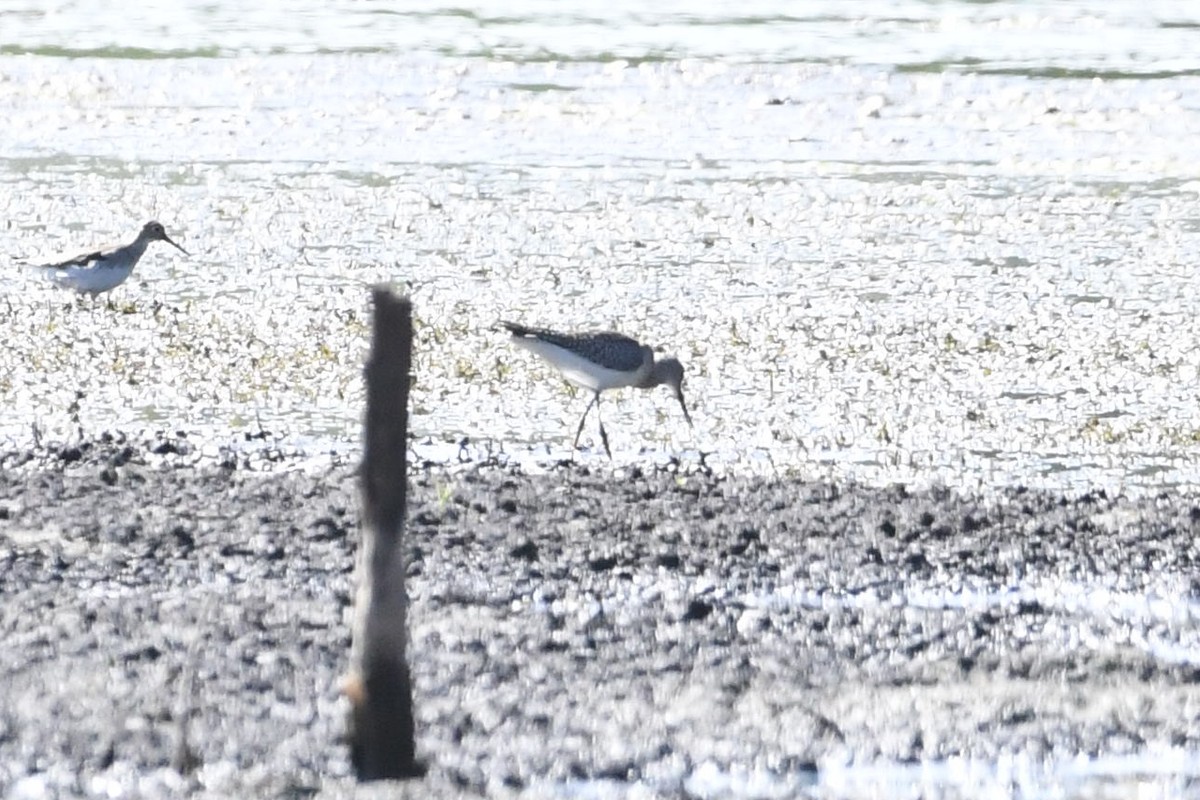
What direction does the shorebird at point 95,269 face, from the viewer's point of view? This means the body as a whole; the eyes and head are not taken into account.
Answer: to the viewer's right

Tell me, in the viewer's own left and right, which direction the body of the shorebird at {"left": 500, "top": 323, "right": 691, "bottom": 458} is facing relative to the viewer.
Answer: facing to the right of the viewer

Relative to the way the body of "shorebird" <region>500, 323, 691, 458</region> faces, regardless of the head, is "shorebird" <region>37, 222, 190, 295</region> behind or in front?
behind

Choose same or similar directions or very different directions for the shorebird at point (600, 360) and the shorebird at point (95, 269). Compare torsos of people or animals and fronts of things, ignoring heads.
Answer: same or similar directions

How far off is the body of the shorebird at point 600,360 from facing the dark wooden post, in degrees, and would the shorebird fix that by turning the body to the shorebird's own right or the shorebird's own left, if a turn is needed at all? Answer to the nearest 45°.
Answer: approximately 90° to the shorebird's own right

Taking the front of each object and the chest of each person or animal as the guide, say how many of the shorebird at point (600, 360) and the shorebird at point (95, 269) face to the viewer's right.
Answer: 2

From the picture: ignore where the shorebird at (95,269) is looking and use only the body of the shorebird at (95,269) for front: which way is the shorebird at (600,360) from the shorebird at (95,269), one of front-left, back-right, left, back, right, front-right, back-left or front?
front-right

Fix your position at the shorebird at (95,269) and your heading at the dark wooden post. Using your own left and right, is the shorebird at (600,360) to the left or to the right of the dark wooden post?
left

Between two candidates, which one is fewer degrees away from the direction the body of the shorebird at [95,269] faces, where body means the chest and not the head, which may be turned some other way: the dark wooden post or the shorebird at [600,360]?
the shorebird

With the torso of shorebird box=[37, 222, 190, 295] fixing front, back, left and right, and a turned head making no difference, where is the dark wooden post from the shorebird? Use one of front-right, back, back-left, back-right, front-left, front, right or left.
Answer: right
